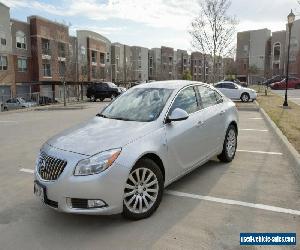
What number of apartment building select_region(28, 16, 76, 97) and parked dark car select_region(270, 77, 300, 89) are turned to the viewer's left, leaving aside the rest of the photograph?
1

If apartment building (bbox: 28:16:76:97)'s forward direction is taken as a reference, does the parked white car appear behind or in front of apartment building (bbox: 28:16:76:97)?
in front

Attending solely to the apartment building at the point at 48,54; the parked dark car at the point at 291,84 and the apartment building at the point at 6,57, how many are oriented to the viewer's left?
1

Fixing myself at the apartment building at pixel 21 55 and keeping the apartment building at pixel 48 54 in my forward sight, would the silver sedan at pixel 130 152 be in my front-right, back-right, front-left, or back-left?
back-right

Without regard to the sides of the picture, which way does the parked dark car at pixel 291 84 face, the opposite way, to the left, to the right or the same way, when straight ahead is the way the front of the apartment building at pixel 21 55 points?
the opposite way

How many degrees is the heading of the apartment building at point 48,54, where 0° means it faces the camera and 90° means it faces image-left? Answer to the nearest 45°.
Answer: approximately 315°

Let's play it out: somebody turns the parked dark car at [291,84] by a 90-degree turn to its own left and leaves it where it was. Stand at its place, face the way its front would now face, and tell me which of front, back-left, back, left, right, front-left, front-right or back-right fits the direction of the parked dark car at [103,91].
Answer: front-right

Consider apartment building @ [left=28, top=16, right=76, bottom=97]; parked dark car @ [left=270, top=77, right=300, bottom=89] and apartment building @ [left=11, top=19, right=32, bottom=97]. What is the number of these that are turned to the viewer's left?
1

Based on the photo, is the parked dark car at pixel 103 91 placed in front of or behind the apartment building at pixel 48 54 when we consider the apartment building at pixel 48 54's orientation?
in front

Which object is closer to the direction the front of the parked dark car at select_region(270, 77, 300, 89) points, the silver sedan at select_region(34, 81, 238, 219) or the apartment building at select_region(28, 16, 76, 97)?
the apartment building

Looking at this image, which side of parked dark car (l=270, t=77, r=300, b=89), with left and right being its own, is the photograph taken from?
left

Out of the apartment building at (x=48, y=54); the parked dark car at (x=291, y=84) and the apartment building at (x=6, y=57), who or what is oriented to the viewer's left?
the parked dark car

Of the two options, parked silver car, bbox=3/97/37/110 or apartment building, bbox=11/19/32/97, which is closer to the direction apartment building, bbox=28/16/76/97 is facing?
the parked silver car
